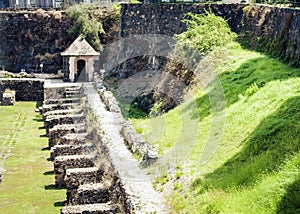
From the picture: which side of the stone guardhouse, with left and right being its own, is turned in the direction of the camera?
front

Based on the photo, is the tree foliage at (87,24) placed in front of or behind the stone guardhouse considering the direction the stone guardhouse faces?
behind

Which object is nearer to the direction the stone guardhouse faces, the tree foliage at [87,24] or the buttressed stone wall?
the buttressed stone wall

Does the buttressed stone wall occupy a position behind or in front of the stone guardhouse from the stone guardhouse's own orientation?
in front

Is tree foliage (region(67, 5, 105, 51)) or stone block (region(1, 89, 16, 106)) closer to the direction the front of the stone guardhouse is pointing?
the stone block
